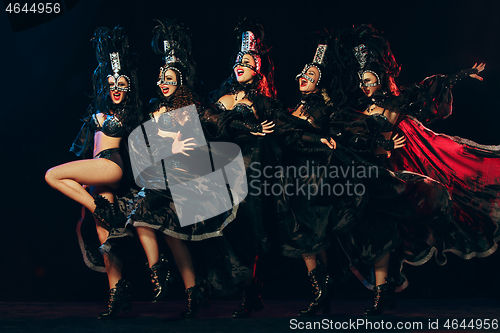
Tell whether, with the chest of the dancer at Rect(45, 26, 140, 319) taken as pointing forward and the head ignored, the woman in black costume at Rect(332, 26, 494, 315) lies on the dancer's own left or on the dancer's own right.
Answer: on the dancer's own left

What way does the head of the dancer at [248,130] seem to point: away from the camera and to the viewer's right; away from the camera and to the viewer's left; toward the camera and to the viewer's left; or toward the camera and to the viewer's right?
toward the camera and to the viewer's left

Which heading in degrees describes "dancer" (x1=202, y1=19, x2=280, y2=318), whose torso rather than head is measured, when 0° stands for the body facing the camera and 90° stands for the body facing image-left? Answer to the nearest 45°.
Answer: approximately 45°

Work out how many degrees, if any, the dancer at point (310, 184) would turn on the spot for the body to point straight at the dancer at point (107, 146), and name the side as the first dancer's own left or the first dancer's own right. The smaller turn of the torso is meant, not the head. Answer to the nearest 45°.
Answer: approximately 45° to the first dancer's own right

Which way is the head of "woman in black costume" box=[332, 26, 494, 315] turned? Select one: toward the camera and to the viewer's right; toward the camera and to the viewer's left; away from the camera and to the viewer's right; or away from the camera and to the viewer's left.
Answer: toward the camera and to the viewer's left

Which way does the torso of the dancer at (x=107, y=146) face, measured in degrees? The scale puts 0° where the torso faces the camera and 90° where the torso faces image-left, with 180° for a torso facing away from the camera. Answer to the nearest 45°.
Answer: approximately 45°

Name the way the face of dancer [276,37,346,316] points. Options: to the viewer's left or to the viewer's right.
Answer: to the viewer's left

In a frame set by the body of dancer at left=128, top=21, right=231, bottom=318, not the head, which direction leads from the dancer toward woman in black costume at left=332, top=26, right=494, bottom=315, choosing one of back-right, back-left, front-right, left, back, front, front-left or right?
back-left
